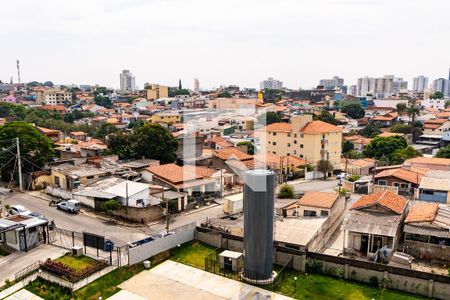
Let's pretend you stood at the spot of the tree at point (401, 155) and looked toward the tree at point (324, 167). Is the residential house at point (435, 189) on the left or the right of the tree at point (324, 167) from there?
left

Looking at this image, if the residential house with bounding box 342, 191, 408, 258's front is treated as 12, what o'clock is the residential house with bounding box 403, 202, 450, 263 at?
the residential house with bounding box 403, 202, 450, 263 is roughly at 9 o'clock from the residential house with bounding box 342, 191, 408, 258.

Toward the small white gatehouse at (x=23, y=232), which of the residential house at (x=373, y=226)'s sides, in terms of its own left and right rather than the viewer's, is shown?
right

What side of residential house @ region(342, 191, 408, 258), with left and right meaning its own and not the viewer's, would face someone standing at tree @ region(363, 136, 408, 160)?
back

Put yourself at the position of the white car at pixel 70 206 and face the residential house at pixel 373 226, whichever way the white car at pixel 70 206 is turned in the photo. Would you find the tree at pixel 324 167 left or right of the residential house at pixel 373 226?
left

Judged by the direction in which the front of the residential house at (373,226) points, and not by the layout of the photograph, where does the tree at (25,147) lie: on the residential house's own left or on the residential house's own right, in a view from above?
on the residential house's own right

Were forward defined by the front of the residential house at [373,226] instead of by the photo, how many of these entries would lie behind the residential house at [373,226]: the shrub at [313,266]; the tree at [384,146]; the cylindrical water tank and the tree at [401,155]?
2

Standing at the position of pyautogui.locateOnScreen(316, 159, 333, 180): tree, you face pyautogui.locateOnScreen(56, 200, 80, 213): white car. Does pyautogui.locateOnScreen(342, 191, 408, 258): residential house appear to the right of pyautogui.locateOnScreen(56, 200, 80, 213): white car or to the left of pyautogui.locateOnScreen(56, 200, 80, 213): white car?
left

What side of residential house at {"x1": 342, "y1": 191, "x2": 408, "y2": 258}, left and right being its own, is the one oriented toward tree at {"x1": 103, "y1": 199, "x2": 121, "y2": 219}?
right

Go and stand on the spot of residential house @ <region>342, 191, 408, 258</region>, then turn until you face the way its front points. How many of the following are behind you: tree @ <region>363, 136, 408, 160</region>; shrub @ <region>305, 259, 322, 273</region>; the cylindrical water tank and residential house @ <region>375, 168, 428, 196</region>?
2

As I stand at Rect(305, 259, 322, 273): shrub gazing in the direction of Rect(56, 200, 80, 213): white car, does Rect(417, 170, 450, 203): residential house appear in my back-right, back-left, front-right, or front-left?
back-right

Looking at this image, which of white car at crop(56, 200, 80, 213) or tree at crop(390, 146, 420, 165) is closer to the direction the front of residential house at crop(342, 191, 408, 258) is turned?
the white car

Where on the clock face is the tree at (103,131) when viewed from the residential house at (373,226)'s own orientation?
The tree is roughly at 4 o'clock from the residential house.

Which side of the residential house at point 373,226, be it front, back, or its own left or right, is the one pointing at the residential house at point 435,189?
back

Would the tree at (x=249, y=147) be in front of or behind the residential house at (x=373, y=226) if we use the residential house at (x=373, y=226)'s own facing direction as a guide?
behind

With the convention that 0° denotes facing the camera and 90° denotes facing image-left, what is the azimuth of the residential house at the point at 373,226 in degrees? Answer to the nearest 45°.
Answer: approximately 0°
